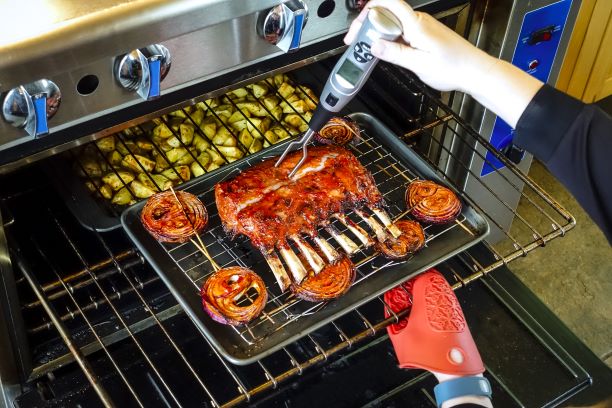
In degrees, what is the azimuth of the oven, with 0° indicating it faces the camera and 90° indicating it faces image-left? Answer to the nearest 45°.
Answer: approximately 315°
